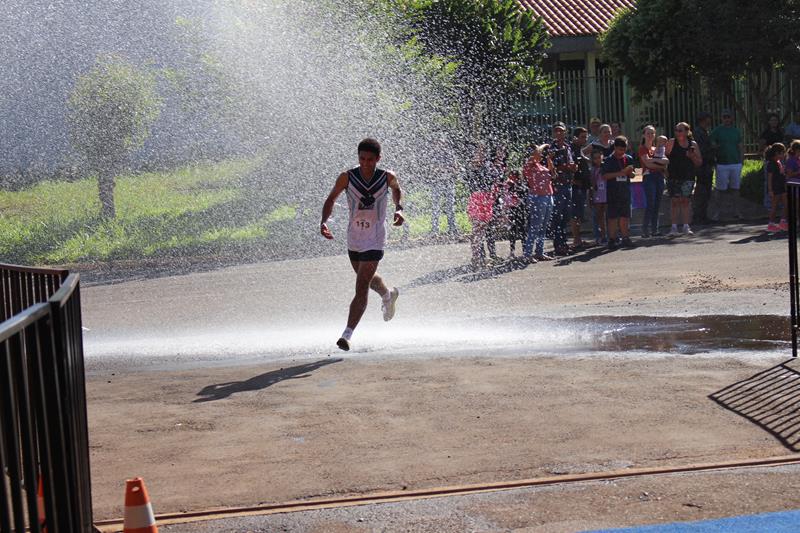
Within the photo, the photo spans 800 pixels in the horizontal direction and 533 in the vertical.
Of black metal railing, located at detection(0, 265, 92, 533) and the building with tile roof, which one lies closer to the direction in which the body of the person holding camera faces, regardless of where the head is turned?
the black metal railing

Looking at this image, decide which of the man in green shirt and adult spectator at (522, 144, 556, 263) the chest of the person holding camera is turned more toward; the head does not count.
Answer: the adult spectator

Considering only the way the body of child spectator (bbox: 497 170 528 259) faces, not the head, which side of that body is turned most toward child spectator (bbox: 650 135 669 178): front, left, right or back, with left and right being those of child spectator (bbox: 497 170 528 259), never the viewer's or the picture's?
back

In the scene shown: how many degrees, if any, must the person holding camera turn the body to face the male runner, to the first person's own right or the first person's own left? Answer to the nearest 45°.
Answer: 0° — they already face them

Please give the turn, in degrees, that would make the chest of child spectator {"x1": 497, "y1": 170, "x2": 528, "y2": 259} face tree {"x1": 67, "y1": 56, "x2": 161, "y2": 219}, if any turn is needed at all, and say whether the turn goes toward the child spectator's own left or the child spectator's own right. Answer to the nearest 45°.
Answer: approximately 90° to the child spectator's own right

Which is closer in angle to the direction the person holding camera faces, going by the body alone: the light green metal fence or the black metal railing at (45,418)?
the black metal railing

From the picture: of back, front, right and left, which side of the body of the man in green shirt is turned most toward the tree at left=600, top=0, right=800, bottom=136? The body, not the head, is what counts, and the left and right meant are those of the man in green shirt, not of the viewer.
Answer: back

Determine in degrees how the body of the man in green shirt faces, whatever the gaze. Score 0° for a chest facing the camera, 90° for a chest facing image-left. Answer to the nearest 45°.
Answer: approximately 0°

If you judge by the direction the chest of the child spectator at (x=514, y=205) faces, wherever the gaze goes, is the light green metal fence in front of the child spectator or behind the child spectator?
behind

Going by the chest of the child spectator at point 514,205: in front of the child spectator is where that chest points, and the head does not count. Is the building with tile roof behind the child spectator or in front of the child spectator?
behind
